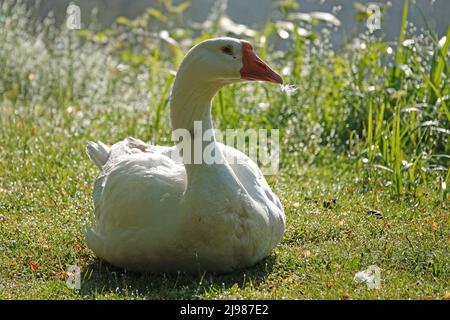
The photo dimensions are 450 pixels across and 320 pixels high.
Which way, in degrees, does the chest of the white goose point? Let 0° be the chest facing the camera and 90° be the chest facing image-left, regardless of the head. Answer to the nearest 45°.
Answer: approximately 315°
